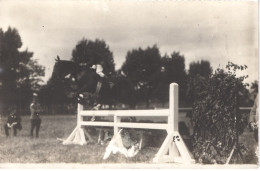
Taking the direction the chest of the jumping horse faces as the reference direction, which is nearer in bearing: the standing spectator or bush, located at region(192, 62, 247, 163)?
the standing spectator

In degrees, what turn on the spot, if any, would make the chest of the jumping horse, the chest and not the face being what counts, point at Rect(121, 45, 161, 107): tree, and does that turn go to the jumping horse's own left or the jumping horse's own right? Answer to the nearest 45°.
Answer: approximately 90° to the jumping horse's own right

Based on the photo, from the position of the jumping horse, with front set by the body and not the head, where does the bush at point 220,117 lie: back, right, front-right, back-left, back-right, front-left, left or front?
back-left

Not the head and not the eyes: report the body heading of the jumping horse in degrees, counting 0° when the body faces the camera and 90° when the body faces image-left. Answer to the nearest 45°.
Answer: approximately 90°

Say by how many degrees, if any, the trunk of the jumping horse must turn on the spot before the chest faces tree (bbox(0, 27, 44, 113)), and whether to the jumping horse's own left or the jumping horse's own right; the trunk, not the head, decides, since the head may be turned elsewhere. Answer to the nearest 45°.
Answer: approximately 45° to the jumping horse's own right
